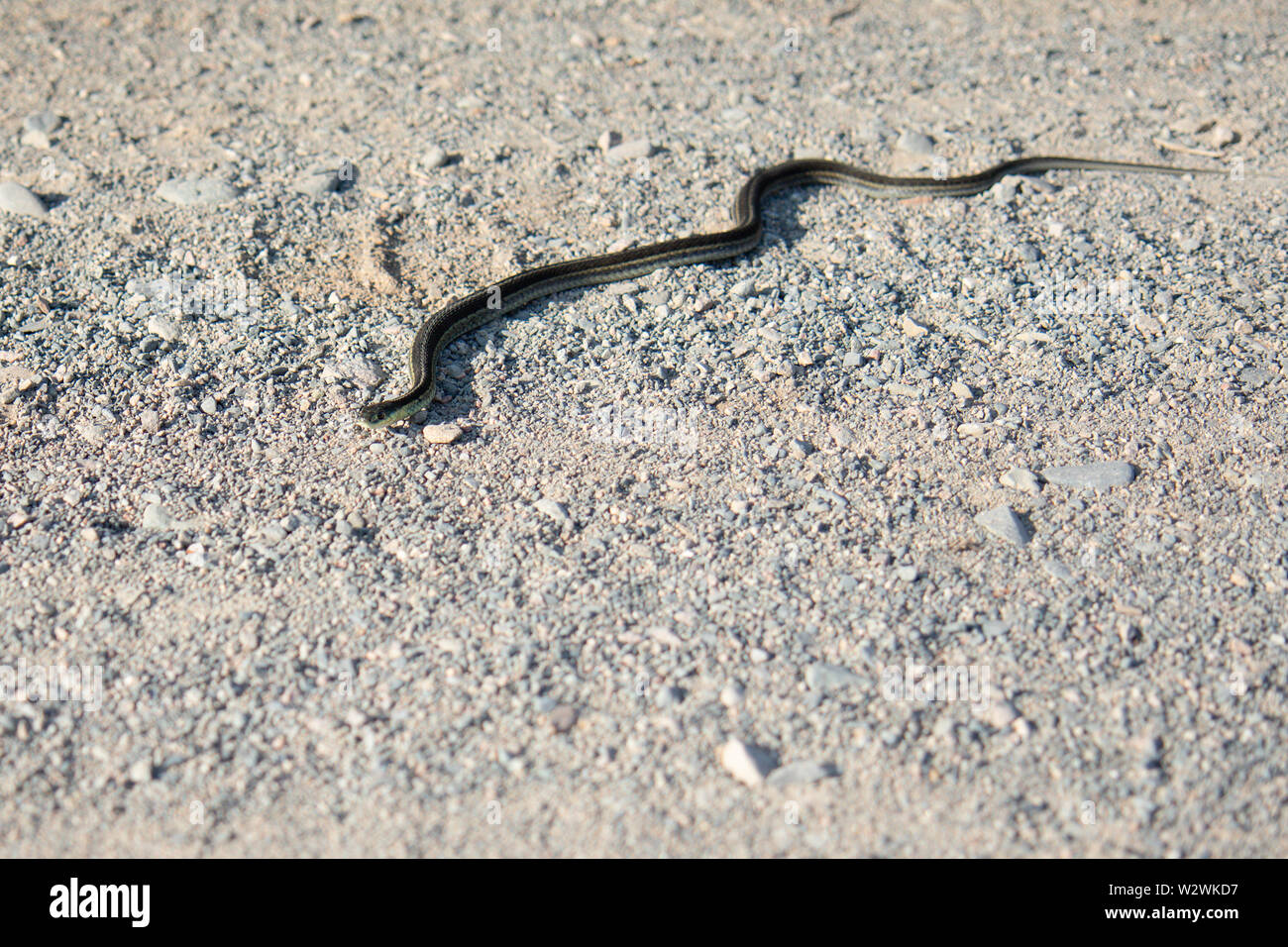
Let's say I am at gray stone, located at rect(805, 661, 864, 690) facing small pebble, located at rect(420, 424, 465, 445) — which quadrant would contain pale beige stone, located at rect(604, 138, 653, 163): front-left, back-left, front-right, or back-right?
front-right

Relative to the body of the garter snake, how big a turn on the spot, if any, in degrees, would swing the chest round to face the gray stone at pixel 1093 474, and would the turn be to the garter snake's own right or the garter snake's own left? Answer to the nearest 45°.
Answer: approximately 90° to the garter snake's own left

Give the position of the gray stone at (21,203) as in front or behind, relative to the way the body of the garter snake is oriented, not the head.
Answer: in front

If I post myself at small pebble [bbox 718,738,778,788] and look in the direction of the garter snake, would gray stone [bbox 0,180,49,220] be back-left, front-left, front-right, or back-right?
front-left

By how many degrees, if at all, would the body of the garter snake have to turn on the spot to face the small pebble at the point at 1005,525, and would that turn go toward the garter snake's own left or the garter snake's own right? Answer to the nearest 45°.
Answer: approximately 90° to the garter snake's own left

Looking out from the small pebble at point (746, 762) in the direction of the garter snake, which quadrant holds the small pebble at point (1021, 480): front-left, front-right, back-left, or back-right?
front-right

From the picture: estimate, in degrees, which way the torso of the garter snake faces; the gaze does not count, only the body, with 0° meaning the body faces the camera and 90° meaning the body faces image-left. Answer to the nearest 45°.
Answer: approximately 45°
